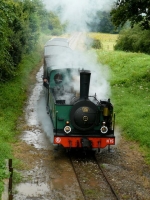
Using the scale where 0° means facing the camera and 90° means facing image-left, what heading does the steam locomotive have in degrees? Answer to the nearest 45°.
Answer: approximately 0°

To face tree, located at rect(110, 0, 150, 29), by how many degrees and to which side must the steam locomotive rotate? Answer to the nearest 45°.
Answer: approximately 180°
